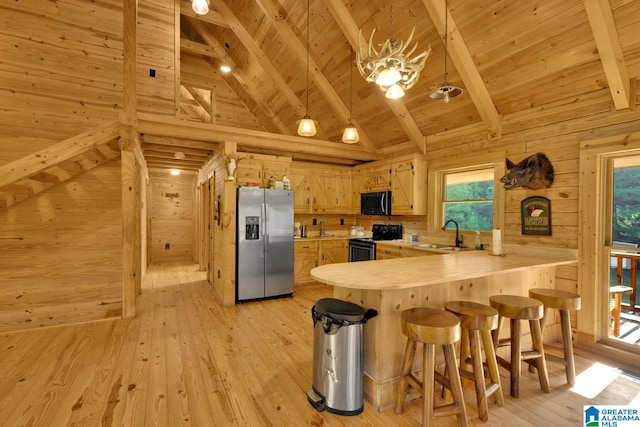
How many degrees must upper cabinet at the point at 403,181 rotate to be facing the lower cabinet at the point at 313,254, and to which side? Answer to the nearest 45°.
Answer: approximately 45° to its right

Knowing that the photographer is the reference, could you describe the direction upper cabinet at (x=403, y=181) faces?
facing the viewer and to the left of the viewer

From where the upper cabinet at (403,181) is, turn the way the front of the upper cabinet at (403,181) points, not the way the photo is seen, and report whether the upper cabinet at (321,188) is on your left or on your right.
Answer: on your right

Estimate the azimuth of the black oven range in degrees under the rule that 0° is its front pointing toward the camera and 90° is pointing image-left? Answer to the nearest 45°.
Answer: approximately 45°

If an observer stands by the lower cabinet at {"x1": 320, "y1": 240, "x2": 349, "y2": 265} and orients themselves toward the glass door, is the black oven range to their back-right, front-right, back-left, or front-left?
front-left

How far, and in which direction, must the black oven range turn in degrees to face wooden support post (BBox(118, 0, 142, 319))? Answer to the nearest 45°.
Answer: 0° — it already faces it

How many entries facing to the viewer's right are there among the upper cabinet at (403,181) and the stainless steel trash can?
0

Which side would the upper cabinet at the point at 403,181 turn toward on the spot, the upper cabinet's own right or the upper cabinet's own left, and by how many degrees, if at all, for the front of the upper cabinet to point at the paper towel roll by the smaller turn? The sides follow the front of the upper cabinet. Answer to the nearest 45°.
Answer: approximately 90° to the upper cabinet's own left

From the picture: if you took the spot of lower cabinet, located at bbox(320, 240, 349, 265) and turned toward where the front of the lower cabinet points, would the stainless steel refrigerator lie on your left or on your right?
on your right

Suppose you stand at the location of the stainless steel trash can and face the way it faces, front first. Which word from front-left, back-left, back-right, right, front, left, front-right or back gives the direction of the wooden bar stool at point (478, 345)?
back-left

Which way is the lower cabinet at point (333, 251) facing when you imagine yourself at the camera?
facing the viewer and to the right of the viewer

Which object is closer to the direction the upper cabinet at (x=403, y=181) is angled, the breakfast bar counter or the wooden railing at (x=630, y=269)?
the breakfast bar counter

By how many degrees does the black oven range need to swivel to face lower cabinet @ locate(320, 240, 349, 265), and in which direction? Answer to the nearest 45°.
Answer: approximately 45° to its right

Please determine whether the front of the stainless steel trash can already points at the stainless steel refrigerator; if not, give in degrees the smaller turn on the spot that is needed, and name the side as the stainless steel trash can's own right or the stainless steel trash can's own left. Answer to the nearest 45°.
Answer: approximately 90° to the stainless steel trash can's own right
